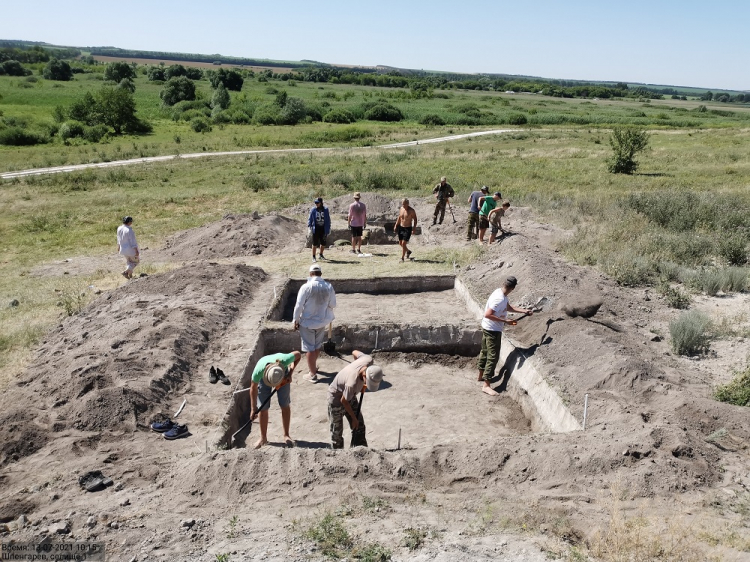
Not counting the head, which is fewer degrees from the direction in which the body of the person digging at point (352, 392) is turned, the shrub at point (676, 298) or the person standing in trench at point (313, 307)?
the shrub

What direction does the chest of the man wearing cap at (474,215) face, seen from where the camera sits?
to the viewer's right

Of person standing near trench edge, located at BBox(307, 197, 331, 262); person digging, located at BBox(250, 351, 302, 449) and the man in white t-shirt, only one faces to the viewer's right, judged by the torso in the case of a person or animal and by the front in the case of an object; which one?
the man in white t-shirt

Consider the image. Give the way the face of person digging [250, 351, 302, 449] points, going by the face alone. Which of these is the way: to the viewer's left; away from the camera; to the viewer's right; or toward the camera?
toward the camera

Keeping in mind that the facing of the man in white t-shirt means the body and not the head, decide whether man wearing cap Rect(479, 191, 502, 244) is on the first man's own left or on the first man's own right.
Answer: on the first man's own left

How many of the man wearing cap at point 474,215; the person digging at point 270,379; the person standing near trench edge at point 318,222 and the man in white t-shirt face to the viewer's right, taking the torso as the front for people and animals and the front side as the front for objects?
2

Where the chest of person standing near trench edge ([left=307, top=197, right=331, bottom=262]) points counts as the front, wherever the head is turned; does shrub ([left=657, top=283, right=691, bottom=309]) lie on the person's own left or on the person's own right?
on the person's own left

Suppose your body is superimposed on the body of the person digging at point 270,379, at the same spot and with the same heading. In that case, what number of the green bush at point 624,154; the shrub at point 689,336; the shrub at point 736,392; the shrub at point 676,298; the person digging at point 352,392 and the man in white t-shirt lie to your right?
0

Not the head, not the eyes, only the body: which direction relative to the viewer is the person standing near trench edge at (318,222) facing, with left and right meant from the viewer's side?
facing the viewer

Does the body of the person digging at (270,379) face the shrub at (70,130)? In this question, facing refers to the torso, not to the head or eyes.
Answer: no

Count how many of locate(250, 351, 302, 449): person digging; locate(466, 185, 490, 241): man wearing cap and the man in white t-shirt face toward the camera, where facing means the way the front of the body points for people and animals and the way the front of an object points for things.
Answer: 1

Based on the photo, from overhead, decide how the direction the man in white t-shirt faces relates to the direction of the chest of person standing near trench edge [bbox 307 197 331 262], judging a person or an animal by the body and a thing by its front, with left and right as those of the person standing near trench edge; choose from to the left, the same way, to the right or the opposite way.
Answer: to the left

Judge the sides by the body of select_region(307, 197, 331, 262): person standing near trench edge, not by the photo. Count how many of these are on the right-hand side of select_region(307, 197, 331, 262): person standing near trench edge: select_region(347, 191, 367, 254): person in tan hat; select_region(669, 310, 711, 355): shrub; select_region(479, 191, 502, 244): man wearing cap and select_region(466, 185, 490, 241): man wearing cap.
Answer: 0

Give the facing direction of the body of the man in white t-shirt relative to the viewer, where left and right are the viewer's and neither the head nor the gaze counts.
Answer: facing to the right of the viewer
